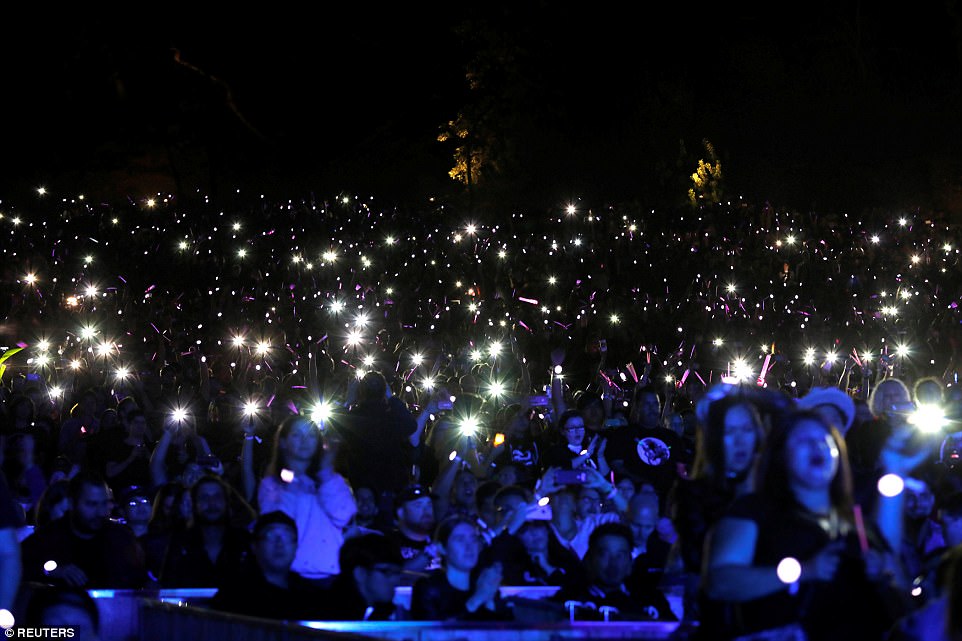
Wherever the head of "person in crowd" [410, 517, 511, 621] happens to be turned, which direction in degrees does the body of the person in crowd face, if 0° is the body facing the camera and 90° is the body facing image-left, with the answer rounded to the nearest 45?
approximately 315°

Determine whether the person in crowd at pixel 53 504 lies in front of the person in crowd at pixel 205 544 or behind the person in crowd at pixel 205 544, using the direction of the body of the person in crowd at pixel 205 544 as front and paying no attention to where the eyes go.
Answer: behind

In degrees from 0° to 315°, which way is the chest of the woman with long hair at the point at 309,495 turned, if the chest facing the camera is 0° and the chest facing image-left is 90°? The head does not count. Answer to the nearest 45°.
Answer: approximately 0°

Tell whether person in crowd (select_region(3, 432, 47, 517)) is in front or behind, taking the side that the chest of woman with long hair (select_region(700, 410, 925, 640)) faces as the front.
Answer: behind

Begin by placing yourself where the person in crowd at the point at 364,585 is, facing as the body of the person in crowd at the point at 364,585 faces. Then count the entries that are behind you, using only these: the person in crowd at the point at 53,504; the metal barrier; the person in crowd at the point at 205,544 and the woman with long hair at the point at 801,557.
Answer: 2

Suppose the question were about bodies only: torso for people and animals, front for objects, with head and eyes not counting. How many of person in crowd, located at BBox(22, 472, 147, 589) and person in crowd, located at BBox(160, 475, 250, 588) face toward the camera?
2

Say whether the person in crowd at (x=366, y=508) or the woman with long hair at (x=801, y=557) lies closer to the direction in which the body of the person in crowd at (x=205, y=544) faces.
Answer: the woman with long hair

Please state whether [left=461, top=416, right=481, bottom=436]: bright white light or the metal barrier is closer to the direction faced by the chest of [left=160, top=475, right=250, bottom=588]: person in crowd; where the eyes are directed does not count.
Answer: the metal barrier
